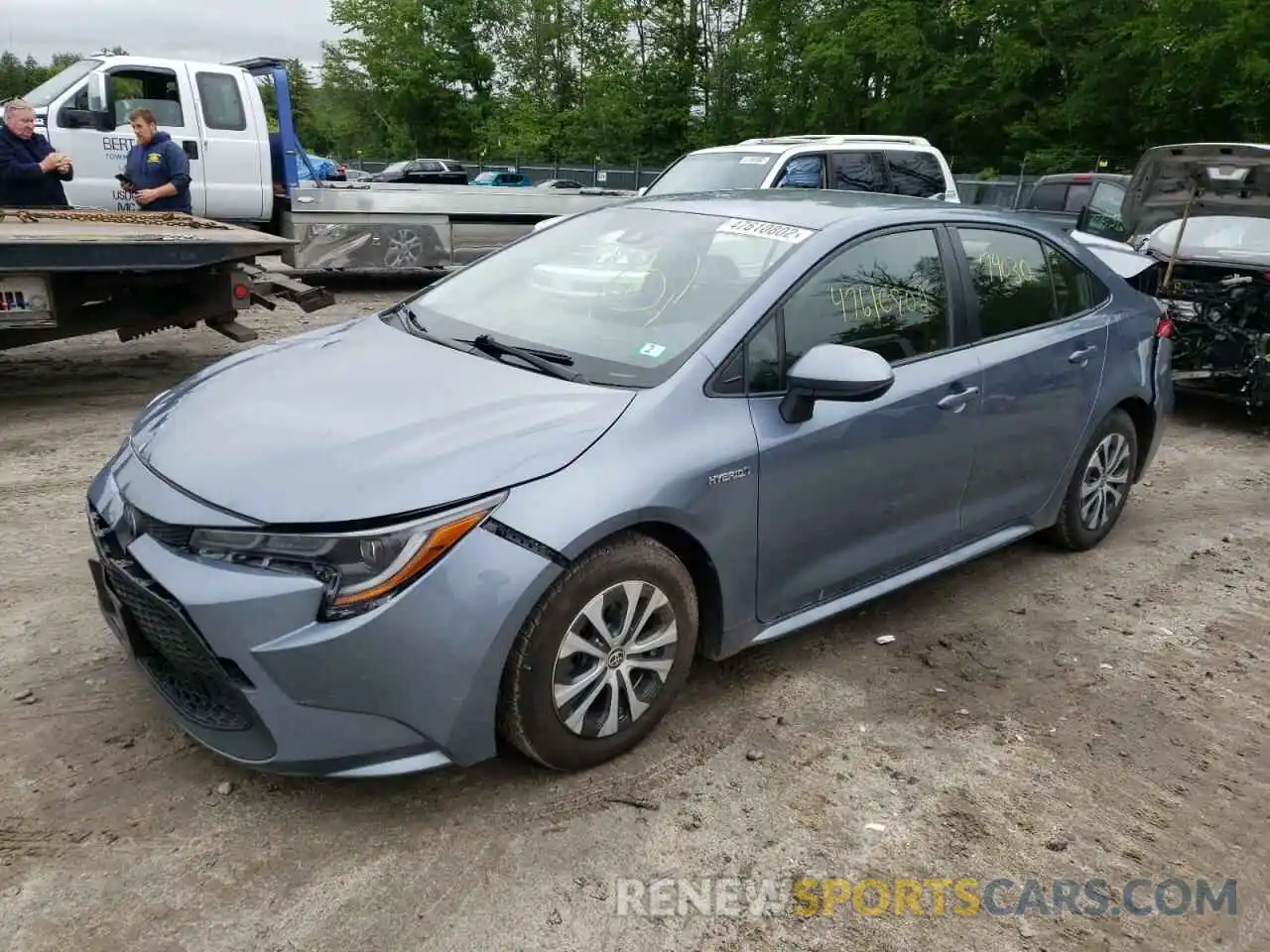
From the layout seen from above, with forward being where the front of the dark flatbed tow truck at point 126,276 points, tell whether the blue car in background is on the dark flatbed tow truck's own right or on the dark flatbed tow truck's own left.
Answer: on the dark flatbed tow truck's own right

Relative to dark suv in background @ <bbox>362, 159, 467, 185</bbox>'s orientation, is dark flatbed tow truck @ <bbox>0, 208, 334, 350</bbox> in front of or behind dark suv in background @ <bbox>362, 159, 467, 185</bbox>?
in front

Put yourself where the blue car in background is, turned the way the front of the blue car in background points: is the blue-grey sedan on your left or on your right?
on your left

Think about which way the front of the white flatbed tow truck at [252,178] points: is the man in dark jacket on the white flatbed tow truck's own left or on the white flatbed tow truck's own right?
on the white flatbed tow truck's own left

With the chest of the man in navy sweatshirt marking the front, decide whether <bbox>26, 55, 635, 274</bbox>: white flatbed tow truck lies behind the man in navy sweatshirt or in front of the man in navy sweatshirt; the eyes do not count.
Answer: behind

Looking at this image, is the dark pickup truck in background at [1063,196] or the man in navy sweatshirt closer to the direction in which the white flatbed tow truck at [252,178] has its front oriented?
the man in navy sweatshirt

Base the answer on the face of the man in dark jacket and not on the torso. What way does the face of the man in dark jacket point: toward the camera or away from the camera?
toward the camera

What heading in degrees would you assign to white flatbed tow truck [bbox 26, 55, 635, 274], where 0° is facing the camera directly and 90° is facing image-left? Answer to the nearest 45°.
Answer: approximately 90°

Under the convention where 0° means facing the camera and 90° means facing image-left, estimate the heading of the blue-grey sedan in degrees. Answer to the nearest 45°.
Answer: approximately 45°

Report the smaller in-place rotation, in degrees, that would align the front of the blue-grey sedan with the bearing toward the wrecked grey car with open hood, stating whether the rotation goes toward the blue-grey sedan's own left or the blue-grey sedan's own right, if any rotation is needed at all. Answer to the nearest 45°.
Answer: approximately 180°
